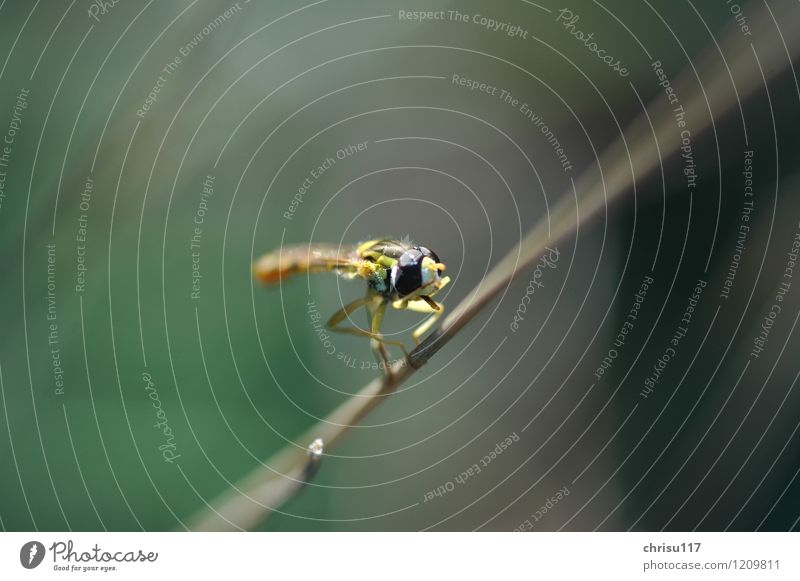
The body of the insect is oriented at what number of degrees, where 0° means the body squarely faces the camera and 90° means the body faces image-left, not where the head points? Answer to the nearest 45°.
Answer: approximately 315°
